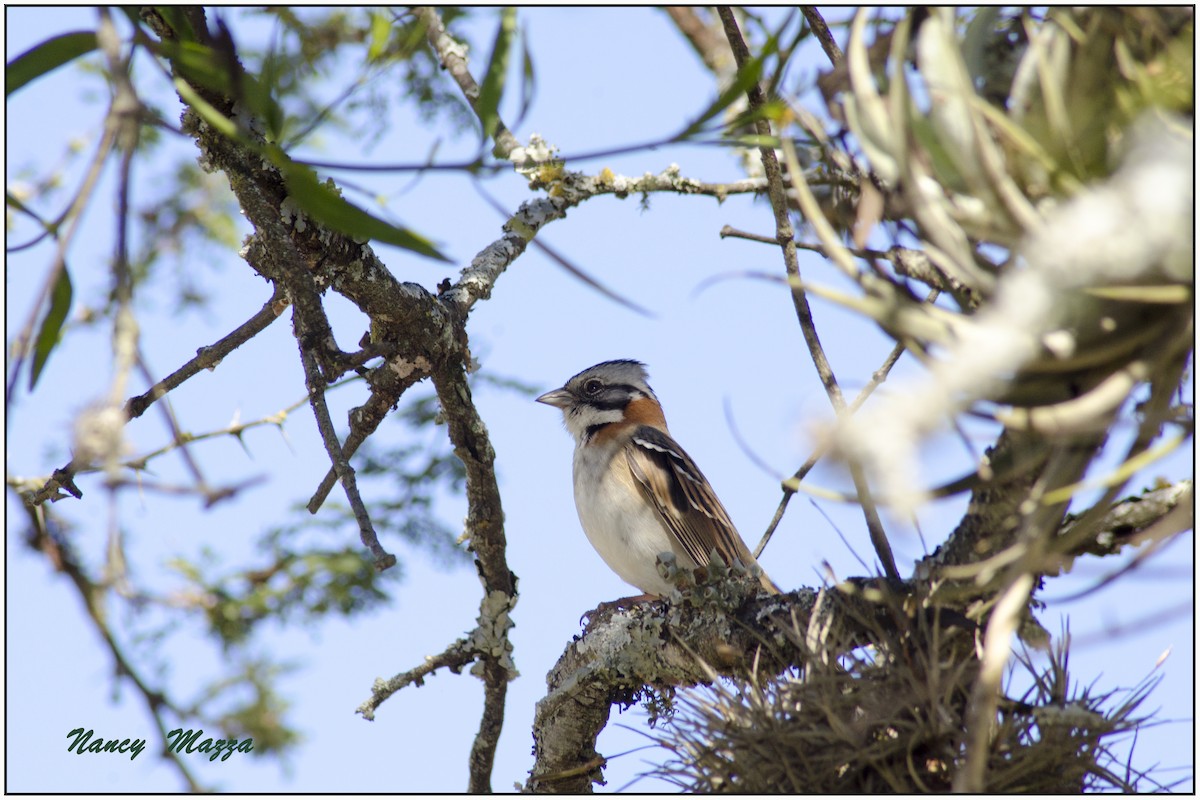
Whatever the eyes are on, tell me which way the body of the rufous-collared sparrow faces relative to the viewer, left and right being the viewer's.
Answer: facing to the left of the viewer

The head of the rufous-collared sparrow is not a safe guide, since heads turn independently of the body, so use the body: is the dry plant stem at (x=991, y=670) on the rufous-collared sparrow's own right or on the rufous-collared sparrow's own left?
on the rufous-collared sparrow's own left
